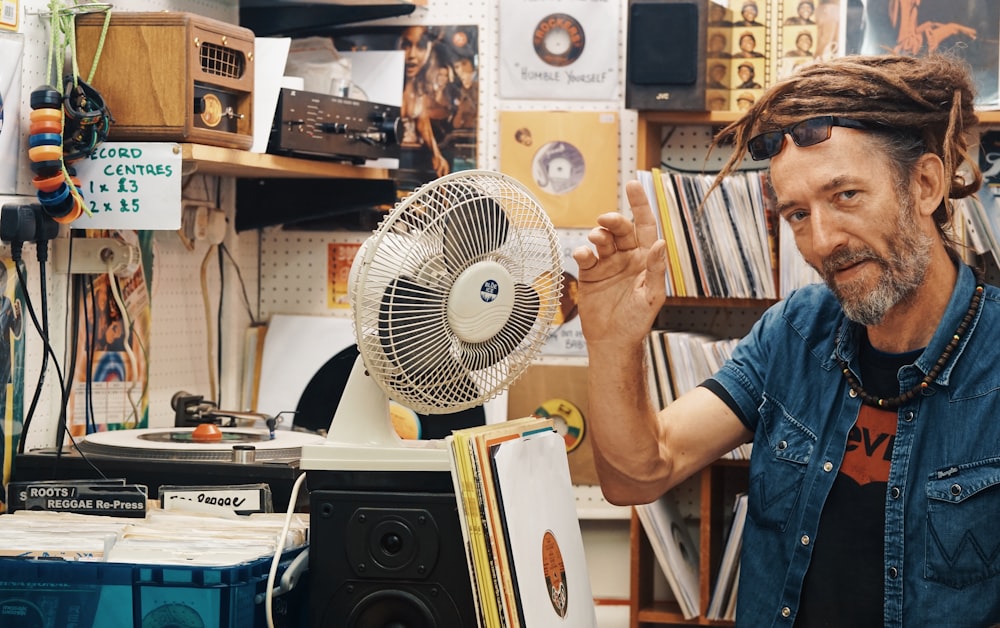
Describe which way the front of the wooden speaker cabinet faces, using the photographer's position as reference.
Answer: facing the viewer and to the right of the viewer

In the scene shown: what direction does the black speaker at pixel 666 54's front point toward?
toward the camera

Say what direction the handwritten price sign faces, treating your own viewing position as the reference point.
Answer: facing the viewer

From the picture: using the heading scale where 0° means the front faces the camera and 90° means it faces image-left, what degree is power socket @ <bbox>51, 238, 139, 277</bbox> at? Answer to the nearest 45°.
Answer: approximately 0°

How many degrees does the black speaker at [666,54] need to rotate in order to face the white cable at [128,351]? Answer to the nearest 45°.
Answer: approximately 90° to its right

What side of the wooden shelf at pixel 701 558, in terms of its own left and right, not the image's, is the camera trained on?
front
